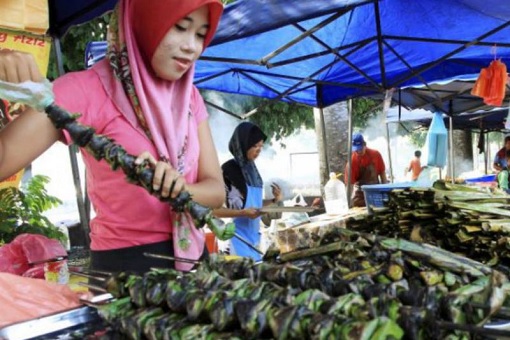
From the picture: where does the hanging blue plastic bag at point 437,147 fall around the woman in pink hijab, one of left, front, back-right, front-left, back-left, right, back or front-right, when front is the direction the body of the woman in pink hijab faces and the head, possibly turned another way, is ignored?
left

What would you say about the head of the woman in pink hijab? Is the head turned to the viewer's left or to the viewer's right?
to the viewer's right

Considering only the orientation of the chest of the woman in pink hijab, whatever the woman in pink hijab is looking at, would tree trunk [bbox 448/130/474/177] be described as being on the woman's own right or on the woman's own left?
on the woman's own left

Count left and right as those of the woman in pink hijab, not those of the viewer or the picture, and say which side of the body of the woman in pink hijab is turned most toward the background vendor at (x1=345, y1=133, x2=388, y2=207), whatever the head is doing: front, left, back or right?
left

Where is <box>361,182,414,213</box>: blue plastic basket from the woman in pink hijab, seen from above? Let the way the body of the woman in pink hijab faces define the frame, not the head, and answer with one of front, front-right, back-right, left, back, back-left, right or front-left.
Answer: left

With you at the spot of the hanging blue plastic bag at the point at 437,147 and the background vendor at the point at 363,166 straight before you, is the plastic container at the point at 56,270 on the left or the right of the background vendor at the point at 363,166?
left

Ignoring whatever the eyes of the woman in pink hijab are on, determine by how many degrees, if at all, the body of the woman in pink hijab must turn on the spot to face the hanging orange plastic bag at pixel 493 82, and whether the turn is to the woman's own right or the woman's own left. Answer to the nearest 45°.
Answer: approximately 90° to the woman's own left

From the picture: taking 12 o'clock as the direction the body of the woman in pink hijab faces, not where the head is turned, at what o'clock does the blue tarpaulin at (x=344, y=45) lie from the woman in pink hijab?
The blue tarpaulin is roughly at 9 o'clock from the woman in pink hijab.

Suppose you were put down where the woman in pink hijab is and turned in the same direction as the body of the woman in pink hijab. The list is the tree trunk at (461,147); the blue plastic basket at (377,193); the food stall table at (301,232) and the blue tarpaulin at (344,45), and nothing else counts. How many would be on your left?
4

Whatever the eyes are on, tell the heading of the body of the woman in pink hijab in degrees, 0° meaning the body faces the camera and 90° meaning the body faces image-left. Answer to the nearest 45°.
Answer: approximately 315°
